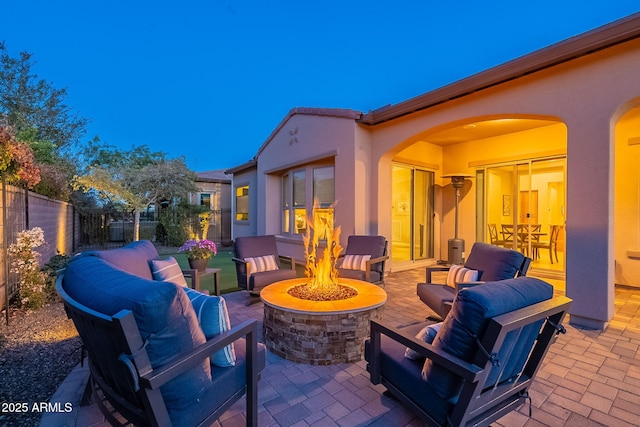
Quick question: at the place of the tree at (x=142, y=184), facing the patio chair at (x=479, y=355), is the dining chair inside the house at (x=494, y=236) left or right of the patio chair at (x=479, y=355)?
left

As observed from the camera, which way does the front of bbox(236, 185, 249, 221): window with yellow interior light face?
facing the viewer and to the left of the viewer

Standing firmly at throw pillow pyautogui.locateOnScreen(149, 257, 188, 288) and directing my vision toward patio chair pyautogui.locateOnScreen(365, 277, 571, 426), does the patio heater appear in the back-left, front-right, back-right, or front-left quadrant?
front-left

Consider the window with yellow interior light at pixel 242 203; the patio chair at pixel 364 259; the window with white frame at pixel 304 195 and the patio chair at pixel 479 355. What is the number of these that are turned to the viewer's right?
0

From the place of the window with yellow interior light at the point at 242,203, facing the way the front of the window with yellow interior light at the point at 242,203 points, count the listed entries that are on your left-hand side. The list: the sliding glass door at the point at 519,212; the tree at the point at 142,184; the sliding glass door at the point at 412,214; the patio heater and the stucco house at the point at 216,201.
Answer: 3

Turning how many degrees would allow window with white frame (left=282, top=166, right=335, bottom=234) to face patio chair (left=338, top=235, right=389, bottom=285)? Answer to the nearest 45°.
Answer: approximately 45° to its left

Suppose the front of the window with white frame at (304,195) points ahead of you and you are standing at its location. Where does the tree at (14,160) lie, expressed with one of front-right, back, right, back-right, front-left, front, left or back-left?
front

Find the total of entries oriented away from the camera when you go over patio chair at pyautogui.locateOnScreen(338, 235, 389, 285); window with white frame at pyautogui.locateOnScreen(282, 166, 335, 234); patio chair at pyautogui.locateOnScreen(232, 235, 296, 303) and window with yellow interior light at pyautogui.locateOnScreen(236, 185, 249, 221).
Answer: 0

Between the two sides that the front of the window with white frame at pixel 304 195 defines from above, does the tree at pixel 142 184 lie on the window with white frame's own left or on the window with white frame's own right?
on the window with white frame's own right

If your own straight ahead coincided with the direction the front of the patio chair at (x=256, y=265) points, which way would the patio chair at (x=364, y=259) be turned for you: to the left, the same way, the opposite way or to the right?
to the right

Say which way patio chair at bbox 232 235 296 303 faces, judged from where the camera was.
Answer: facing the viewer and to the right of the viewer

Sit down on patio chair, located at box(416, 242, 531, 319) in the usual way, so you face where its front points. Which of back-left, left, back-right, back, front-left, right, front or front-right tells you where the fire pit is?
front

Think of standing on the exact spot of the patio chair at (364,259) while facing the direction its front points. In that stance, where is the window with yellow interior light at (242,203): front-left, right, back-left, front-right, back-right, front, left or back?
right

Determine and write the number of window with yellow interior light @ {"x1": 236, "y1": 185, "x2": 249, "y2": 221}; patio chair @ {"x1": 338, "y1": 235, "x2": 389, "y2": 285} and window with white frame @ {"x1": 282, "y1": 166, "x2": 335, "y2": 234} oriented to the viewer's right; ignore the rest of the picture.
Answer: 0

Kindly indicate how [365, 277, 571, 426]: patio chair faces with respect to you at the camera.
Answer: facing away from the viewer and to the left of the viewer

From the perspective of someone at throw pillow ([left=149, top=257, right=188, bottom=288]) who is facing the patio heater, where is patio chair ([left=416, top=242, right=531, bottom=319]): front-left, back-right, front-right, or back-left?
front-right

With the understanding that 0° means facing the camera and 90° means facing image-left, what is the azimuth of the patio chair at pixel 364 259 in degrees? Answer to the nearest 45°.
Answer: approximately 45°

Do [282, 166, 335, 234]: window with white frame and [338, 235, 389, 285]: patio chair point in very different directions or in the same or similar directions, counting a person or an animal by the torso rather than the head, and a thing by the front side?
same or similar directions

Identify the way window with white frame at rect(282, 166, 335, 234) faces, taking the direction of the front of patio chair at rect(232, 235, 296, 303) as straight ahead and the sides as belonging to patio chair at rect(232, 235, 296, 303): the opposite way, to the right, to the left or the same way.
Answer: to the right

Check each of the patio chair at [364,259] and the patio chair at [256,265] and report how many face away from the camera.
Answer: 0
